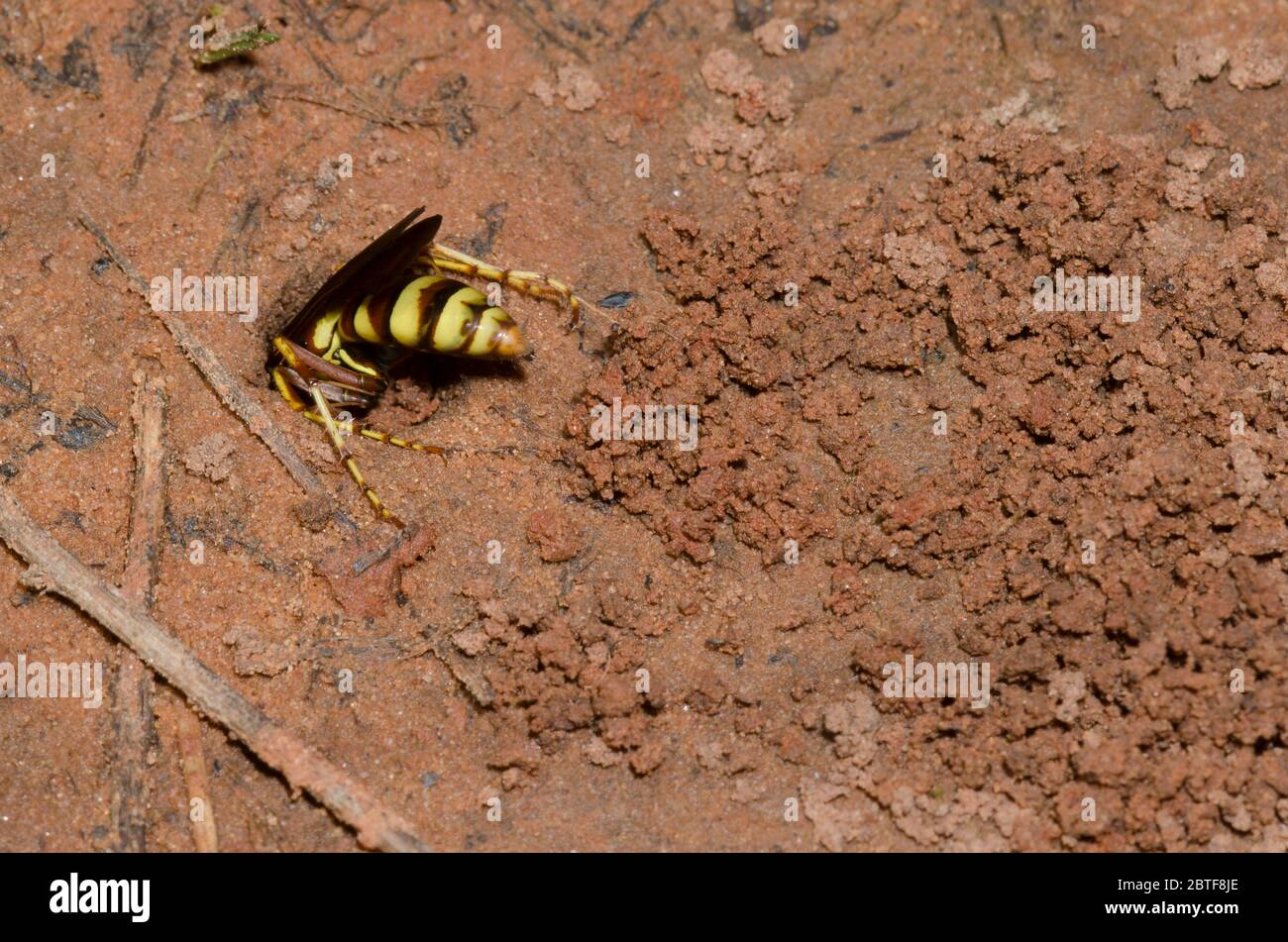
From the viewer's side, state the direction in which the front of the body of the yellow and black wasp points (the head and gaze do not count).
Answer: to the viewer's left

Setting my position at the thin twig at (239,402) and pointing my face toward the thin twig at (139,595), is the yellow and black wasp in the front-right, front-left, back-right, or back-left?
back-left
